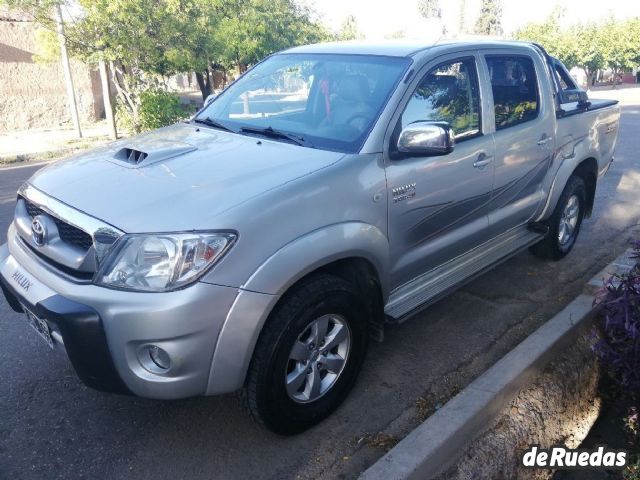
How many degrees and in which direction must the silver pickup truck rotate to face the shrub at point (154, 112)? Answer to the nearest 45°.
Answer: approximately 135° to its right

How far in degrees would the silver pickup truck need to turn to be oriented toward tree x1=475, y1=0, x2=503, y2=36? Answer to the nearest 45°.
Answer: approximately 135° to its right

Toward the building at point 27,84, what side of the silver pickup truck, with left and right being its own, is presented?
right

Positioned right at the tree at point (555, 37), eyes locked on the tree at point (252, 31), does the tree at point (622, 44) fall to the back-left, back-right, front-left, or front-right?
back-left

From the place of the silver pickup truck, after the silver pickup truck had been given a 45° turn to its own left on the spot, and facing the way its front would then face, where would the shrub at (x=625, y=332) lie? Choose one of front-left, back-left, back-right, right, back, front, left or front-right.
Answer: left

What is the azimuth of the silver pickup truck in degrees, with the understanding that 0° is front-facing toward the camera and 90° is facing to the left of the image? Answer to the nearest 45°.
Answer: approximately 45°

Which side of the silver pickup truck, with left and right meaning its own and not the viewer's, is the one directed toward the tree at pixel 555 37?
back

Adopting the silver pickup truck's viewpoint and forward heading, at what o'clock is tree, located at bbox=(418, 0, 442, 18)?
The tree is roughly at 5 o'clock from the silver pickup truck.

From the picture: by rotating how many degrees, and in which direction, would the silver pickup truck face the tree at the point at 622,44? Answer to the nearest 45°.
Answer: approximately 180°

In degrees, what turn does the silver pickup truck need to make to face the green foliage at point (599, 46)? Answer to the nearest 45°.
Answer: approximately 180°
